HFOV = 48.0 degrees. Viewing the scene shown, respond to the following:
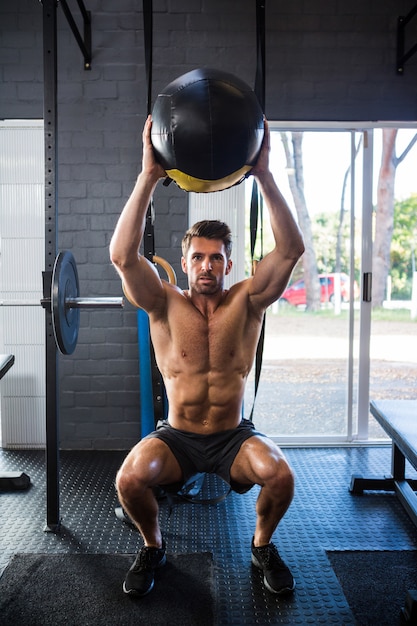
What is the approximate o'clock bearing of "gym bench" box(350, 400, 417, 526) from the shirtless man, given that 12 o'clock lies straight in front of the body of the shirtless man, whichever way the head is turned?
The gym bench is roughly at 8 o'clock from the shirtless man.

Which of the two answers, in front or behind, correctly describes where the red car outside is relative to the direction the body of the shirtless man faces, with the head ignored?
behind

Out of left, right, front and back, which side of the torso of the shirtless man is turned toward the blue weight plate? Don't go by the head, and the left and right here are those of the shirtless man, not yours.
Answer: right

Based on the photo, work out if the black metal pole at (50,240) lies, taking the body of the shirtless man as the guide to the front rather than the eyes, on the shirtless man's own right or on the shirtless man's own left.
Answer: on the shirtless man's own right

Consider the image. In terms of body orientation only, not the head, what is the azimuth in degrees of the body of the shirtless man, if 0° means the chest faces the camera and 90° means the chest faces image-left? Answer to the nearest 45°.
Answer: approximately 0°
